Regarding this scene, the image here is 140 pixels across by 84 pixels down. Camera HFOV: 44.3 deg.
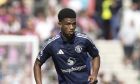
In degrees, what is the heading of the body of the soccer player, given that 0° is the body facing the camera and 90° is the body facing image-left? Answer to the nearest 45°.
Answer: approximately 0°
